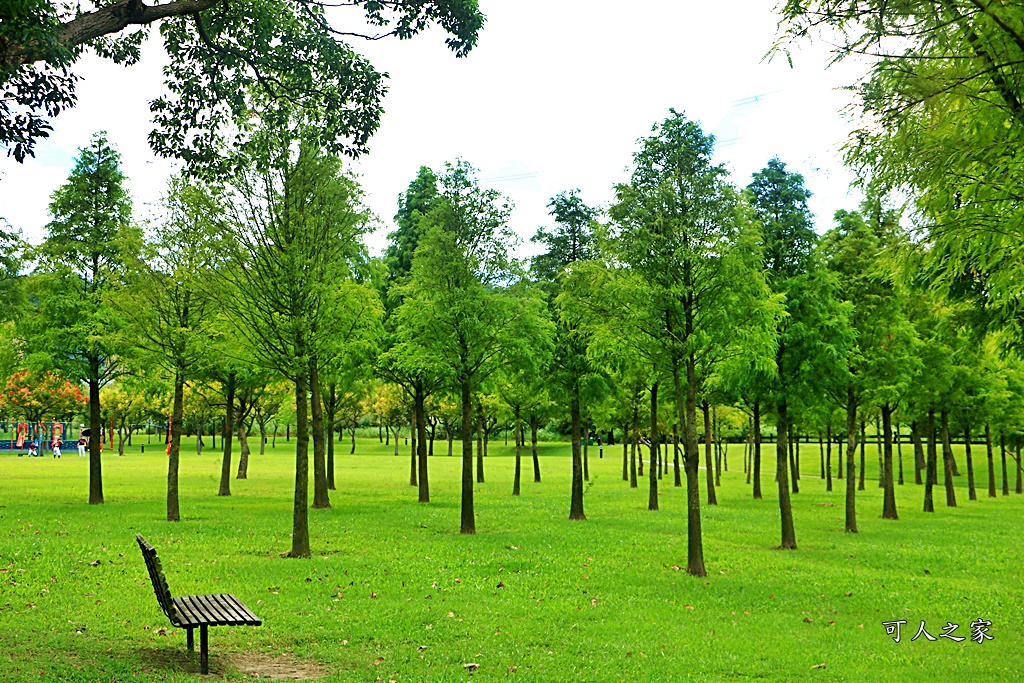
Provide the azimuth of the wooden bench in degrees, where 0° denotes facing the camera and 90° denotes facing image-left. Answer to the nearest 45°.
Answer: approximately 270°
